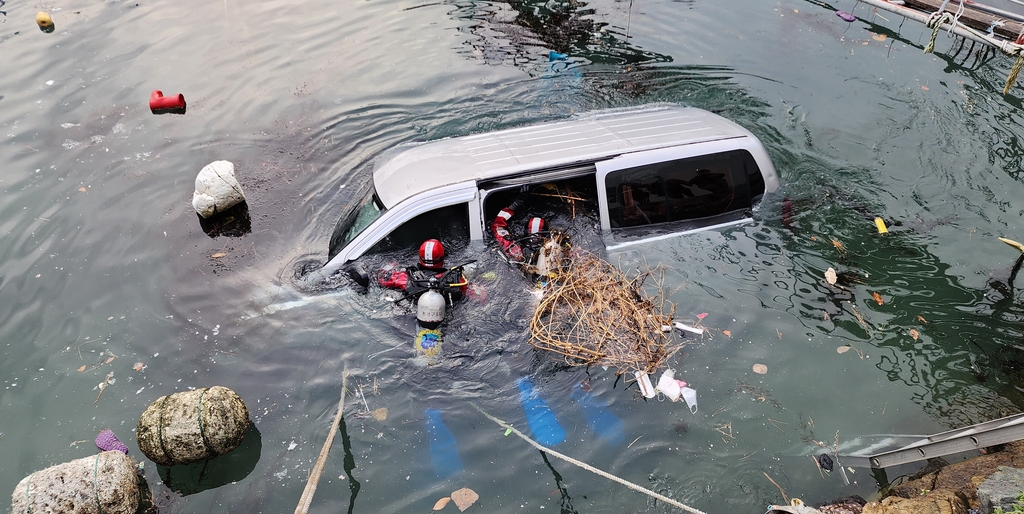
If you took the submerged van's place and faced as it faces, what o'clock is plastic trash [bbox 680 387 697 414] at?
The plastic trash is roughly at 8 o'clock from the submerged van.

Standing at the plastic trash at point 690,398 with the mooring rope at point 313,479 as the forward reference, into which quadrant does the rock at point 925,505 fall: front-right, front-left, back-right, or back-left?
back-left

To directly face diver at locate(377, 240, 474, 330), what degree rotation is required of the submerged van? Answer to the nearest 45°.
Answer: approximately 45° to its left

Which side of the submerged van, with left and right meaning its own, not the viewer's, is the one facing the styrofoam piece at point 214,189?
front

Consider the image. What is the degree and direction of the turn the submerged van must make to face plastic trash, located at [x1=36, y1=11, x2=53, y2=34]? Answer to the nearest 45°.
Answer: approximately 45° to its right

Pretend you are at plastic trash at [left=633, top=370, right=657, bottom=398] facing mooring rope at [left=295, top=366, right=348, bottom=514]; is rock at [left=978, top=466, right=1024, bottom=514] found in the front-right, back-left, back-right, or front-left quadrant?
back-left

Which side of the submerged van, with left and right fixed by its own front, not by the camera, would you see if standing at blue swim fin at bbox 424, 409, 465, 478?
left

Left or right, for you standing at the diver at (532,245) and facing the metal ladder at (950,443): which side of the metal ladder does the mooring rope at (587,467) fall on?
right

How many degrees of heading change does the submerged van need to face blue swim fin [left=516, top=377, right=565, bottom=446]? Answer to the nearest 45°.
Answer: approximately 90° to its left

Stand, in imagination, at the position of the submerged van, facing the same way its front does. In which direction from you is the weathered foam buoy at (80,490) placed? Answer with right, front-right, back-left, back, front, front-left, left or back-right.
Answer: front-left

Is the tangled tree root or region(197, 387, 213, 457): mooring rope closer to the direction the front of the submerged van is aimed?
the mooring rope

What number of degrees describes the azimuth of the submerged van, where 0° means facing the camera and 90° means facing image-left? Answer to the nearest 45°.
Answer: approximately 90°

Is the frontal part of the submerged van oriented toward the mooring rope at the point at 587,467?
no

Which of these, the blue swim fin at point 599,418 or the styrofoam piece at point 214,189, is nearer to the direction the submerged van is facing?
the styrofoam piece

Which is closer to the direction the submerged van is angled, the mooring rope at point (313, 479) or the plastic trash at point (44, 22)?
the plastic trash

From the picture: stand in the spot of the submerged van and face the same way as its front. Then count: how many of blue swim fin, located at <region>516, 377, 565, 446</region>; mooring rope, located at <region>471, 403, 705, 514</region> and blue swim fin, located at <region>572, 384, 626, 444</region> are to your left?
3

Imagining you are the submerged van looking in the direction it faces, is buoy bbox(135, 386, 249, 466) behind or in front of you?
in front

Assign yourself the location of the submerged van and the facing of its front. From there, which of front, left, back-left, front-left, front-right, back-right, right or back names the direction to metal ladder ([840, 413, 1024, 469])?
back-left

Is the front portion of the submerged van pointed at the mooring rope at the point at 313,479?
no

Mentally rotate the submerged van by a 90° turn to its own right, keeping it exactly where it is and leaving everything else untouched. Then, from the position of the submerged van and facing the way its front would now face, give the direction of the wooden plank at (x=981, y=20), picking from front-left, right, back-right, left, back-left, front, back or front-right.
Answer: front-right
